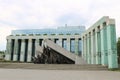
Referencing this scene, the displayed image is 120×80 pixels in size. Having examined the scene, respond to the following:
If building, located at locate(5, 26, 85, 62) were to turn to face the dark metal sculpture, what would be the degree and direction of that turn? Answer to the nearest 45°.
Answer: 0° — it already faces it
